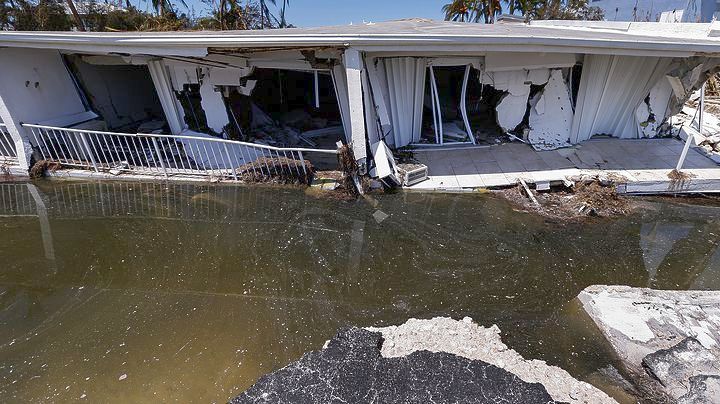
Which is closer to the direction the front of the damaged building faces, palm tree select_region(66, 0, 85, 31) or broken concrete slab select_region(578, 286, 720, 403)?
the broken concrete slab

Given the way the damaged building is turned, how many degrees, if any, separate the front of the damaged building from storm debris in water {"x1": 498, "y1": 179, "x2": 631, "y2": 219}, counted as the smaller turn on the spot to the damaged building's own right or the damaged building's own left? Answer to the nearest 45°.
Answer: approximately 45° to the damaged building's own left

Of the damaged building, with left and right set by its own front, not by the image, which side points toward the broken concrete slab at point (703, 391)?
front

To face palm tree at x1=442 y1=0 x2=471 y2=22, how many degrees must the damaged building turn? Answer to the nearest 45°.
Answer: approximately 180°

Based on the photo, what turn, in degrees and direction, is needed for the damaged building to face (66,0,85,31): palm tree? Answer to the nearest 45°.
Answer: approximately 135° to its right

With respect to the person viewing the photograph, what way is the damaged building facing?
facing the viewer

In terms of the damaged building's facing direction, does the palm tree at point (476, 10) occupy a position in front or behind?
behind

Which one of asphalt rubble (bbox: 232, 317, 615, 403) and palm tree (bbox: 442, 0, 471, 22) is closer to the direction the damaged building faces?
the asphalt rubble

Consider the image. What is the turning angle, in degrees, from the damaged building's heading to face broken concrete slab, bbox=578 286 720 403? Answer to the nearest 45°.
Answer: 0° — it already faces it

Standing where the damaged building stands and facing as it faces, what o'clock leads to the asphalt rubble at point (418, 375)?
The asphalt rubble is roughly at 12 o'clock from the damaged building.

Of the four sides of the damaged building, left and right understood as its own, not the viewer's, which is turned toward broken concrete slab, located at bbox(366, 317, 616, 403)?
front
